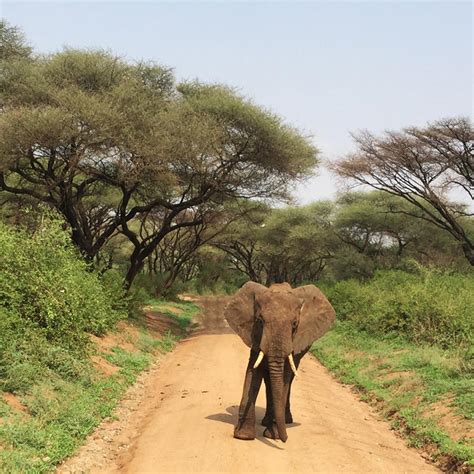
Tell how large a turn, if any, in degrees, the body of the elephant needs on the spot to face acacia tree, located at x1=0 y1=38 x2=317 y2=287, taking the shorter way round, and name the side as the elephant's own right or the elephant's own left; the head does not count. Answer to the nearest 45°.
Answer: approximately 135° to the elephant's own right

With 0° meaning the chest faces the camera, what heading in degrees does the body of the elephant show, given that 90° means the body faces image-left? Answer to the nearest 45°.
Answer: approximately 0°

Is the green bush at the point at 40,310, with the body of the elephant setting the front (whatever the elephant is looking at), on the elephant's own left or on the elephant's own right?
on the elephant's own right

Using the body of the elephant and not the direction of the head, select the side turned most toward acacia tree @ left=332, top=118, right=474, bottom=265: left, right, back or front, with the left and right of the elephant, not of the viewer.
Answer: back
